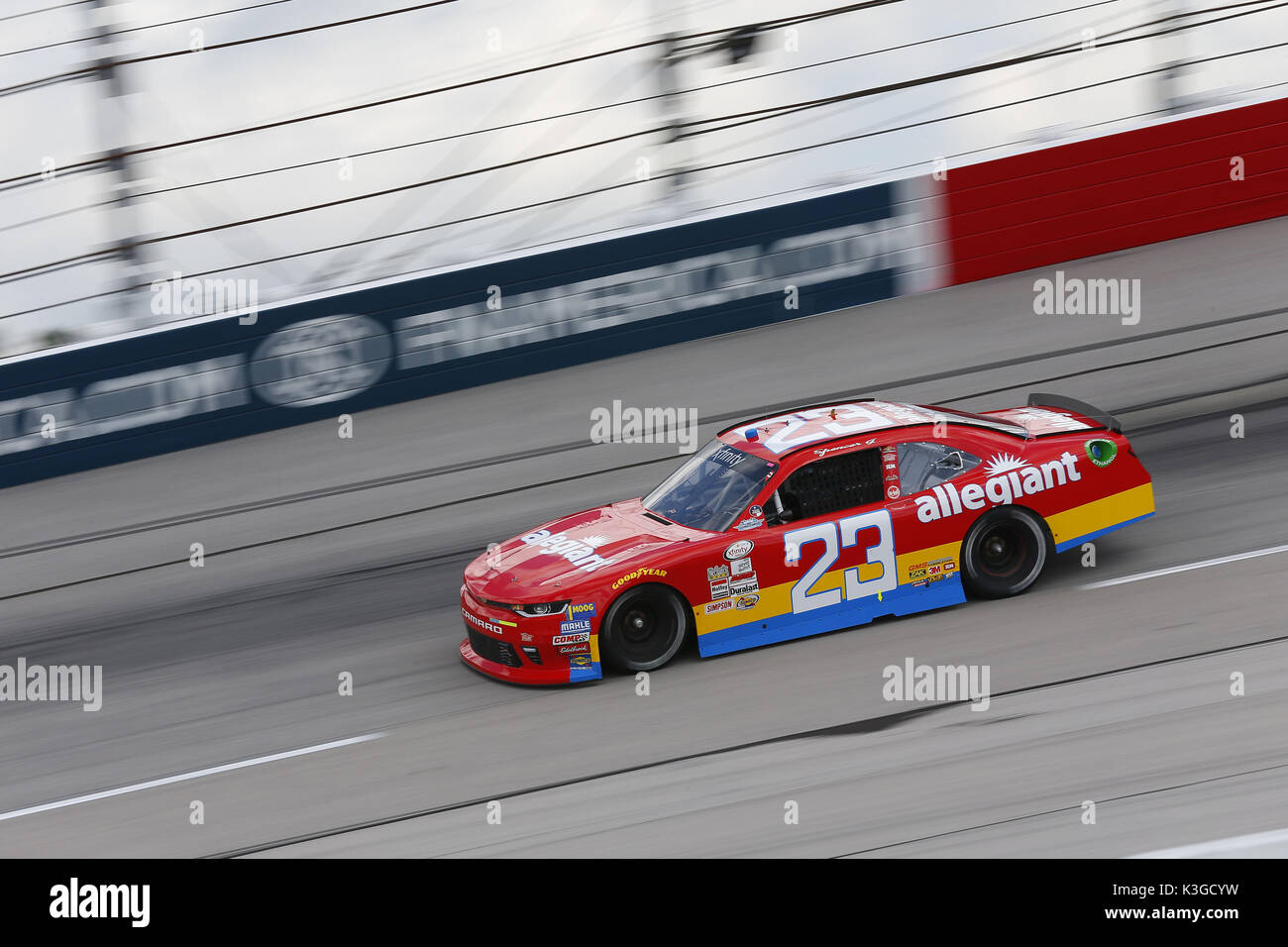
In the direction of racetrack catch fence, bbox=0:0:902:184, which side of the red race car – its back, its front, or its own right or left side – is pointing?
right

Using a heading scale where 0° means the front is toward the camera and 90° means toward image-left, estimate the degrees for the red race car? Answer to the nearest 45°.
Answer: approximately 45°

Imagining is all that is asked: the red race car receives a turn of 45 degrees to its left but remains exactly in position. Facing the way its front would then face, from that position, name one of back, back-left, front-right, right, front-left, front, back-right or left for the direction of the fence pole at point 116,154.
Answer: back-right

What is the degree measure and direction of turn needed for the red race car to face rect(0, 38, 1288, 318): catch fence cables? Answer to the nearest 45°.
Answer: approximately 135° to its right

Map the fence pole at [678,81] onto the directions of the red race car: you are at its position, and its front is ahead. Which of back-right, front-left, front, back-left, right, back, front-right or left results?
back-right

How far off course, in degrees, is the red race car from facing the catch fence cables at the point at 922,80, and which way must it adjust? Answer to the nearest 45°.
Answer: approximately 135° to its right

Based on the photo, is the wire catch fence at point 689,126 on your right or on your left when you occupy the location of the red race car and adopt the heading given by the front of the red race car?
on your right
